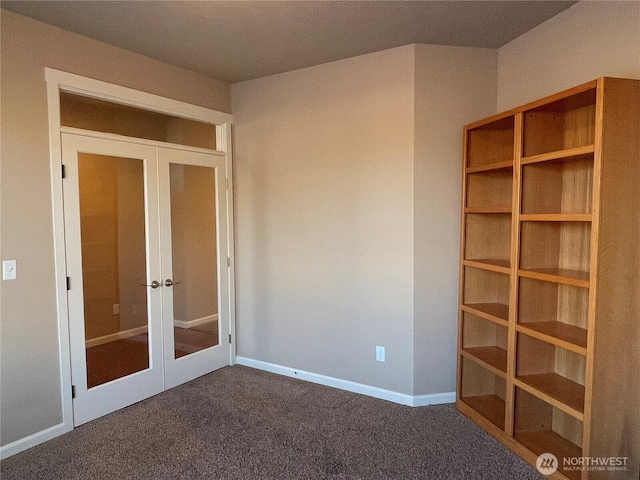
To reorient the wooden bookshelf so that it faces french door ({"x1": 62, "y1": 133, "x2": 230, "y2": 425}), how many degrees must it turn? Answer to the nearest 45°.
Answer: approximately 45° to its right

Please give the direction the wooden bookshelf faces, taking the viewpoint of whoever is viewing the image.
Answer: facing the viewer and to the left of the viewer

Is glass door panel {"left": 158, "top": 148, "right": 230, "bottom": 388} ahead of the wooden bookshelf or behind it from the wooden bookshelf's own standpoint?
ahead
